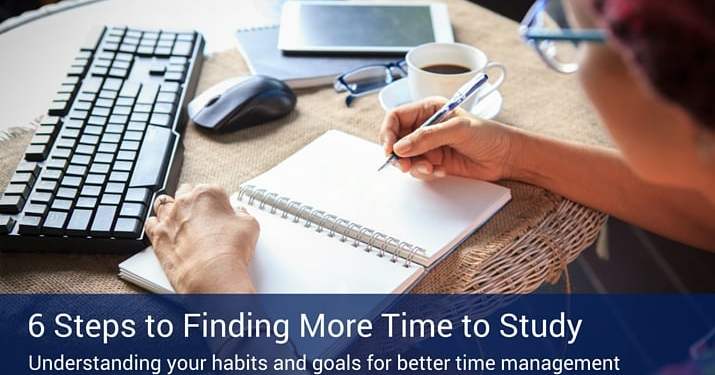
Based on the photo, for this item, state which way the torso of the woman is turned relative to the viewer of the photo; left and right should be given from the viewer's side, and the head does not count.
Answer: facing away from the viewer and to the left of the viewer

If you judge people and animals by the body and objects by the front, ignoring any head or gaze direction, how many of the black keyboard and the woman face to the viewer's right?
1

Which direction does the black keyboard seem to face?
to the viewer's right

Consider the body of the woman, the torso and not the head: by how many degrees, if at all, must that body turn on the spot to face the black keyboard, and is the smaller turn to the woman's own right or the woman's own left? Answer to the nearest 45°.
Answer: approximately 45° to the woman's own left
